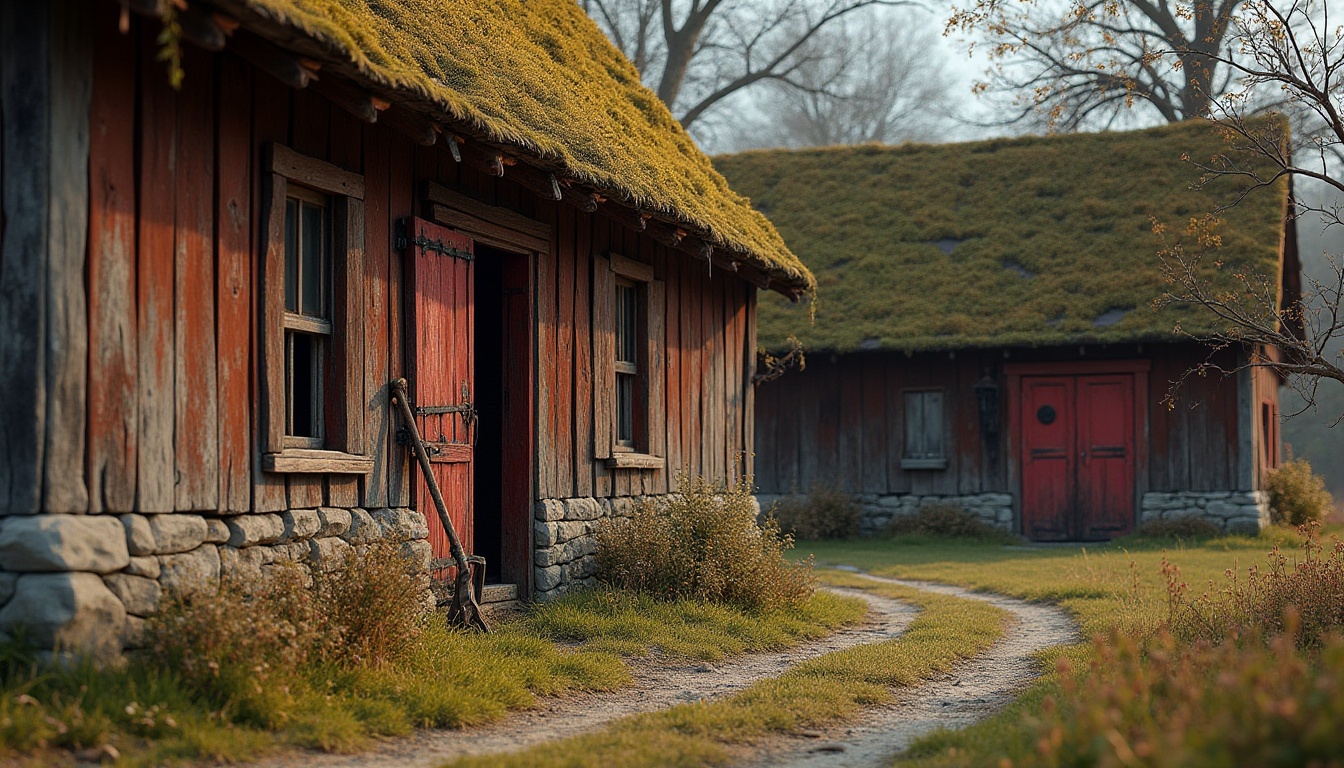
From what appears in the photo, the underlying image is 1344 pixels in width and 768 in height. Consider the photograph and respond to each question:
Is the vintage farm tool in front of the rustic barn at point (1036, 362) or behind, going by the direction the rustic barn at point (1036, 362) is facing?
in front

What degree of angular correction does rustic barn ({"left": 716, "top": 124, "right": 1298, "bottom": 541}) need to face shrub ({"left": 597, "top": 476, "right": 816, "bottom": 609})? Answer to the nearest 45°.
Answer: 0° — it already faces it

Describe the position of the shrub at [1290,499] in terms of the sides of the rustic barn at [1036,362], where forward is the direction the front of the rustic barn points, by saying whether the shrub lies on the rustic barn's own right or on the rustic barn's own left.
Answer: on the rustic barn's own left

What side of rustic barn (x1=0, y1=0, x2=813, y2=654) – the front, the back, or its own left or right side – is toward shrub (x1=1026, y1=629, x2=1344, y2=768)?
front

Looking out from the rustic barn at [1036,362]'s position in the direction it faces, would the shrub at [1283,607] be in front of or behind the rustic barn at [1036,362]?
in front

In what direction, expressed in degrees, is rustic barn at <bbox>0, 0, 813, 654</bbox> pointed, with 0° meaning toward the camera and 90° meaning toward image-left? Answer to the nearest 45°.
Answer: approximately 315°

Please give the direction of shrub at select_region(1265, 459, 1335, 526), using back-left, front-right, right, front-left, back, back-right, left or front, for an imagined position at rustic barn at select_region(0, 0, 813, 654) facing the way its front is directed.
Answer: left

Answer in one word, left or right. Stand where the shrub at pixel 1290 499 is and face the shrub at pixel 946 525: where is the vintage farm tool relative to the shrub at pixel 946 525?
left

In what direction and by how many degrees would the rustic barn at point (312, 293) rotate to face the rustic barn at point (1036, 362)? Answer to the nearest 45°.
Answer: approximately 90° to its left

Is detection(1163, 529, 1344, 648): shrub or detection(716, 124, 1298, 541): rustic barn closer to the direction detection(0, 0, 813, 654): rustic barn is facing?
the shrub

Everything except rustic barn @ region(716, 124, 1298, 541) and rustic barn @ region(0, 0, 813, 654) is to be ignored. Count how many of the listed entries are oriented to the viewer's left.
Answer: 0

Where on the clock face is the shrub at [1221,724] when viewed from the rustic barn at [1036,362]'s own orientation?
The shrub is roughly at 12 o'clock from the rustic barn.

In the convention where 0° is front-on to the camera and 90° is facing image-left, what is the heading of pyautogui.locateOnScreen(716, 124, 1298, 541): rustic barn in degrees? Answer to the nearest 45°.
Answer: approximately 0°

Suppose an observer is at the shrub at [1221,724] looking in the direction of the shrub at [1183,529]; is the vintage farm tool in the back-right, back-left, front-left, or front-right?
front-left
